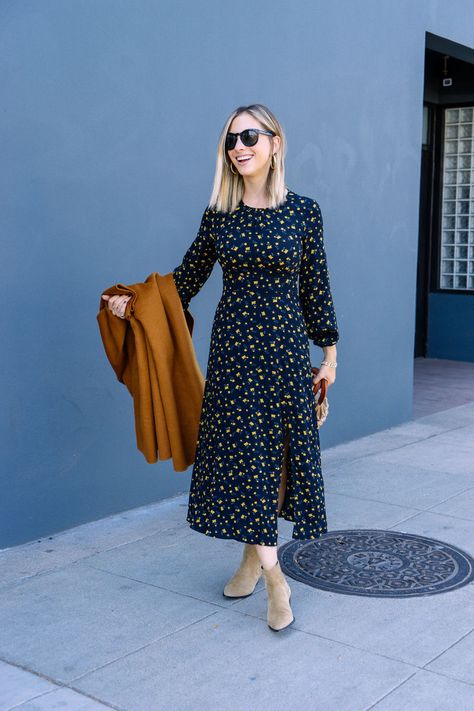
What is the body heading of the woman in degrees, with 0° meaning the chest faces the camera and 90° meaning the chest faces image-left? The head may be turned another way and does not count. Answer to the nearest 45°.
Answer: approximately 0°
